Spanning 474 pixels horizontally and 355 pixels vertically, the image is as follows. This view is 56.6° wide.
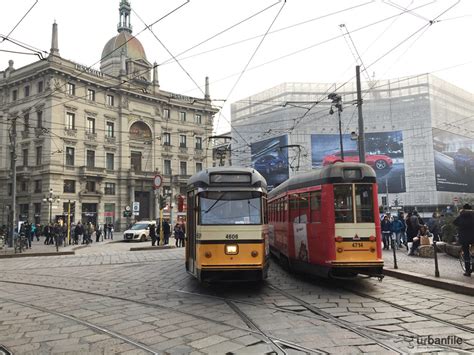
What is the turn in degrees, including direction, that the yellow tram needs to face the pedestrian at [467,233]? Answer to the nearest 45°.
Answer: approximately 90° to its left

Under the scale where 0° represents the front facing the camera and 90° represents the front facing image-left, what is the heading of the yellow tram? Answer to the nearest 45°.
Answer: approximately 0°

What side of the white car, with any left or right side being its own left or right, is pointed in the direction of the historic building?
right

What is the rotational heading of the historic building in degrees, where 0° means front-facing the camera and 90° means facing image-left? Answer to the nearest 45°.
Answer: approximately 315°
